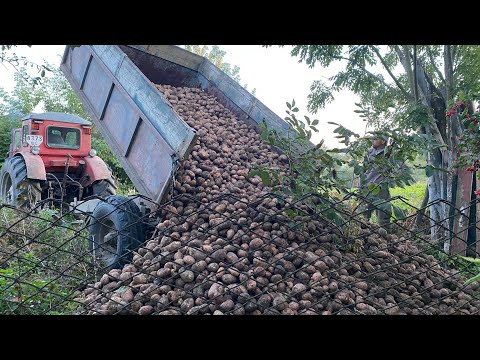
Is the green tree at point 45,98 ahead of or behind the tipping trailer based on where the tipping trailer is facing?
ahead

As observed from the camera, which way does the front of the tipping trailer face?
facing away from the viewer and to the left of the viewer

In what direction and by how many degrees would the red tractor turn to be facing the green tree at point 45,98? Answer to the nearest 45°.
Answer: approximately 45° to its right

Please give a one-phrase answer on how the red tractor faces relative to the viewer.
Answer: facing away from the viewer and to the left of the viewer
